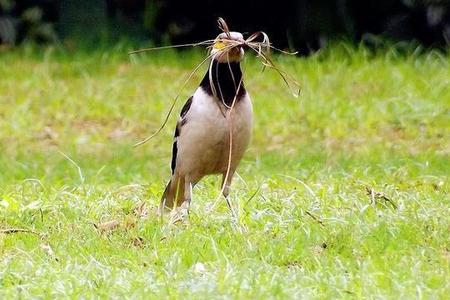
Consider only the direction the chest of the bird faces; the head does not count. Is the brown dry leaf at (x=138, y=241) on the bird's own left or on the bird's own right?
on the bird's own right

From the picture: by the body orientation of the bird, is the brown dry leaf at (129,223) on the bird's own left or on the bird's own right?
on the bird's own right

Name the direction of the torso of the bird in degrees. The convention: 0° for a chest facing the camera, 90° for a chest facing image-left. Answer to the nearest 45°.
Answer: approximately 315°

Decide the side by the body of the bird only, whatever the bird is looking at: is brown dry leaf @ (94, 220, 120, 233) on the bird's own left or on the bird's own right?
on the bird's own right
